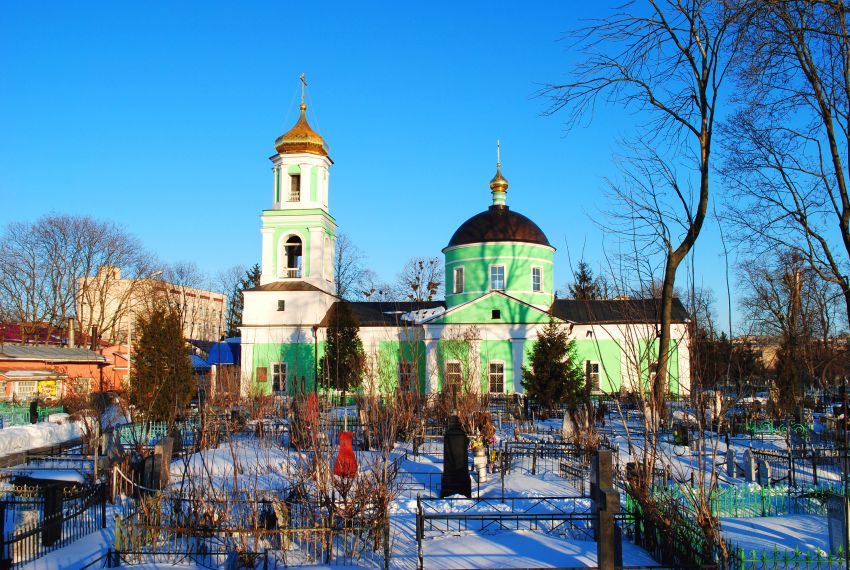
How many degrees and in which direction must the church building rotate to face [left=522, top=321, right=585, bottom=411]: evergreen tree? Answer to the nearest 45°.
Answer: approximately 135° to its left

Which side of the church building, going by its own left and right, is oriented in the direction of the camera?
left

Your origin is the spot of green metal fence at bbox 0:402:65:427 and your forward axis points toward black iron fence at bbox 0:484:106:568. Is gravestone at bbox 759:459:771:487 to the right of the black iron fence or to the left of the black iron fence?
left

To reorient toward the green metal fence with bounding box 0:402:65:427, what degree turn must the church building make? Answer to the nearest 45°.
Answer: approximately 45° to its left

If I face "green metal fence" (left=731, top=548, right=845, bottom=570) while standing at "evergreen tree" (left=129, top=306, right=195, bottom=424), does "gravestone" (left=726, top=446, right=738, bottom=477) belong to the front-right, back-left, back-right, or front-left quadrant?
front-left

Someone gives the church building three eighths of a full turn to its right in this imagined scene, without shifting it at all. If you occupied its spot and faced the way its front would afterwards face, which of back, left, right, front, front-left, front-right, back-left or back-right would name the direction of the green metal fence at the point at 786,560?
back-right
